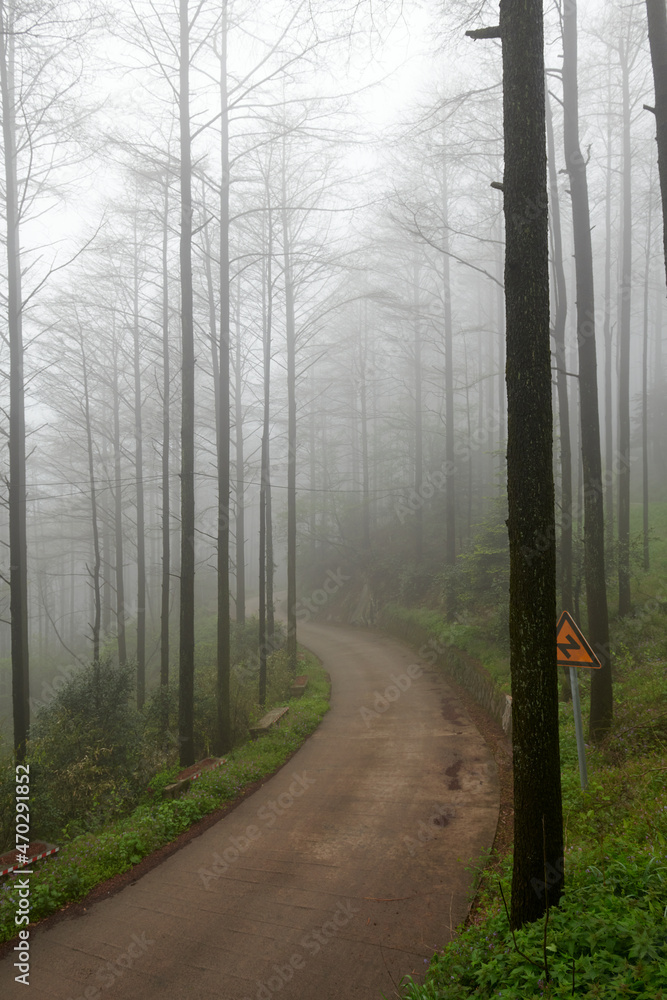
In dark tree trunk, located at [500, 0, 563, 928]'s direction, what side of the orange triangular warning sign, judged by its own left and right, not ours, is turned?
front

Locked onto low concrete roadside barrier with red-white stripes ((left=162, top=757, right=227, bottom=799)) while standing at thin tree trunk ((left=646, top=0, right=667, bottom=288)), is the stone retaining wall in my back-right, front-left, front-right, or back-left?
front-right

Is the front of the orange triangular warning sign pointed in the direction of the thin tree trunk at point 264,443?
no

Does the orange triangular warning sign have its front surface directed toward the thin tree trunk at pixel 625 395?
no

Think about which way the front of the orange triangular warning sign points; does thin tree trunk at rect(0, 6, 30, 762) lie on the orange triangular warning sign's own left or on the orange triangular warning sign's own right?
on the orange triangular warning sign's own right

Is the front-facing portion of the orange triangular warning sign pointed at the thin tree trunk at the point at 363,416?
no

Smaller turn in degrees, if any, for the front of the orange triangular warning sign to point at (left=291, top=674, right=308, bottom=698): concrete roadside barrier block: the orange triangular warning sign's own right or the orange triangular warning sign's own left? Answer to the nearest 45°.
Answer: approximately 135° to the orange triangular warning sign's own right

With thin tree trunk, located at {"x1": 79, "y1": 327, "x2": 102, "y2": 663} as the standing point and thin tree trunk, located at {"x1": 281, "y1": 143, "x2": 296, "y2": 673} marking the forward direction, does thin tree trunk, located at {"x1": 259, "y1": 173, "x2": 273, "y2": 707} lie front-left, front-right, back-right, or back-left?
front-right

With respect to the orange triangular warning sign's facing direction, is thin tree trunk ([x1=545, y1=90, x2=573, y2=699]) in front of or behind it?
behind

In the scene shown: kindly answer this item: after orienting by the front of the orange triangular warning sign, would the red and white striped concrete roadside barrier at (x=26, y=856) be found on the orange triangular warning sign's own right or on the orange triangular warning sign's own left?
on the orange triangular warning sign's own right

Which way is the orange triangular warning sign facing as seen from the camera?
toward the camera
